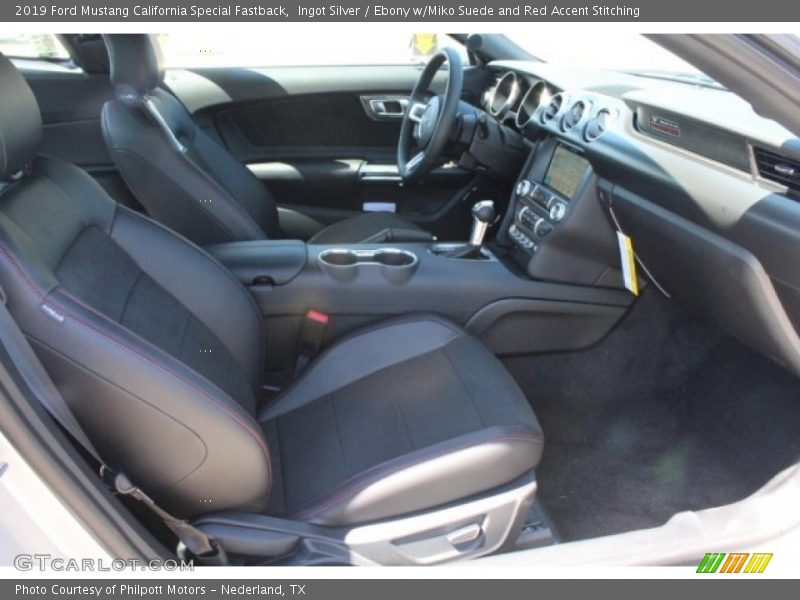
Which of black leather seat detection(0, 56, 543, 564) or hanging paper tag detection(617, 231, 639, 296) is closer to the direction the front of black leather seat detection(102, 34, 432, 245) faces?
the hanging paper tag

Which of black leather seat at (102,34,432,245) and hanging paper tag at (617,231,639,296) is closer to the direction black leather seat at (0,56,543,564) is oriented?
the hanging paper tag

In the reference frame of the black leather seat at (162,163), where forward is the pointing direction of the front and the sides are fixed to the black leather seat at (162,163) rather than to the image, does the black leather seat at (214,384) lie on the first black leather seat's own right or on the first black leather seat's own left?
on the first black leather seat's own right

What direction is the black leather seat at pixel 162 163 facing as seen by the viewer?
to the viewer's right

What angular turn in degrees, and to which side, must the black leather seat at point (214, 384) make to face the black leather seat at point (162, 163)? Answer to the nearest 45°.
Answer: approximately 90° to its left

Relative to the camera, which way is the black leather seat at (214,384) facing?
to the viewer's right

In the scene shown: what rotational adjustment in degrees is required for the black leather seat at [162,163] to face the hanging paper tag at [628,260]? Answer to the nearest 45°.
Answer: approximately 45° to its right

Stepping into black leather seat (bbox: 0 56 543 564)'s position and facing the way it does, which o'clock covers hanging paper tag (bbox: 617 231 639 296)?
The hanging paper tag is roughly at 11 o'clock from the black leather seat.

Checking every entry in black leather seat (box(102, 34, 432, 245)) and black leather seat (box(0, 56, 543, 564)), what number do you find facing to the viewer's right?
2
